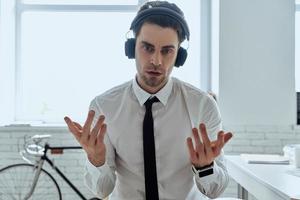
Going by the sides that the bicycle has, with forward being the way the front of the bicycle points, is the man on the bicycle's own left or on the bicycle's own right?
on the bicycle's own left

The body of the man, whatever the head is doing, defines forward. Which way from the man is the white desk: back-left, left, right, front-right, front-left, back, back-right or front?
back-left

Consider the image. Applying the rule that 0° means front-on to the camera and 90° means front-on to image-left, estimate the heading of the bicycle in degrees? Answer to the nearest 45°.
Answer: approximately 90°

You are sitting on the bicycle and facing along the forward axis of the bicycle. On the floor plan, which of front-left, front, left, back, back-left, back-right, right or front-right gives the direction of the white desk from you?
back-left

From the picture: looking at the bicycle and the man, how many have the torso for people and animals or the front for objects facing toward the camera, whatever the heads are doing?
1

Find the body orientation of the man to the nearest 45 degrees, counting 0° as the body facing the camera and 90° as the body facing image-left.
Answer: approximately 0°

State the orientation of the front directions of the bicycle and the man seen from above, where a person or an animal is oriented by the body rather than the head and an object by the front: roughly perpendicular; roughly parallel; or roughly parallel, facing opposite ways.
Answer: roughly perpendicular

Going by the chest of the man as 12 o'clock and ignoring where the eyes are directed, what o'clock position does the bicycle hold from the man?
The bicycle is roughly at 5 o'clock from the man.
